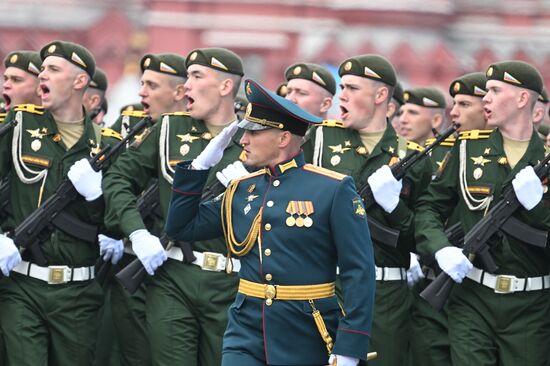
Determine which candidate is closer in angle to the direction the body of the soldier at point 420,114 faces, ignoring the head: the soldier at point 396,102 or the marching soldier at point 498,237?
the soldier

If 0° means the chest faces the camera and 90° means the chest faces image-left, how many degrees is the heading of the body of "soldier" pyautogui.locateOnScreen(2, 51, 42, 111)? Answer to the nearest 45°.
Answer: approximately 45°

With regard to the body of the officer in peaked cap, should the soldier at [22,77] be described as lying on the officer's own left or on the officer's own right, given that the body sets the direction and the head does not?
on the officer's own right

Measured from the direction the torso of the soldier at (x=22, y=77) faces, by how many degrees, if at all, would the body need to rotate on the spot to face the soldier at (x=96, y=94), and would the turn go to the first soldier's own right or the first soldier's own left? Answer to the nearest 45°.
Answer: approximately 180°
